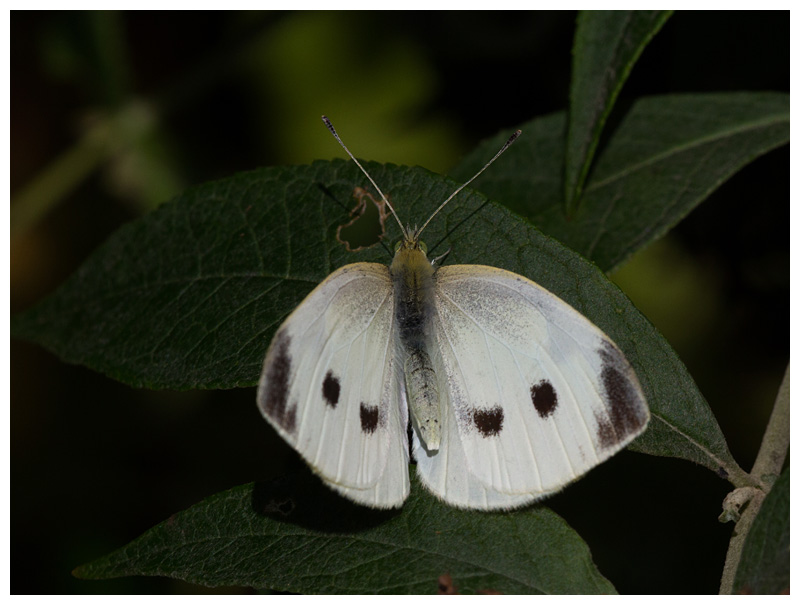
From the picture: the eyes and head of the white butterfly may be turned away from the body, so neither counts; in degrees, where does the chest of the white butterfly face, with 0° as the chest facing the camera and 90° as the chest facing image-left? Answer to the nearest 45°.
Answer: approximately 180°

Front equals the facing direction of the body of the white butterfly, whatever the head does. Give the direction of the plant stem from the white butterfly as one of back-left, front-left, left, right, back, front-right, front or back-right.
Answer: right

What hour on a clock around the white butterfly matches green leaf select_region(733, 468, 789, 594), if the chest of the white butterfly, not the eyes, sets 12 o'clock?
The green leaf is roughly at 3 o'clock from the white butterfly.
